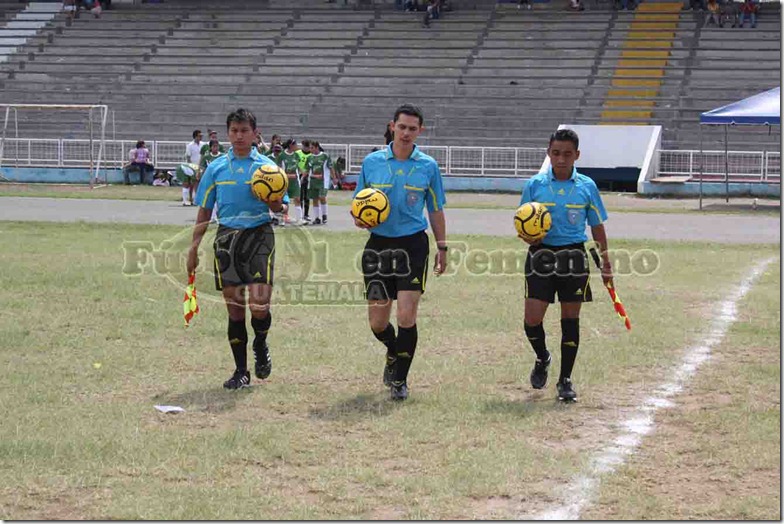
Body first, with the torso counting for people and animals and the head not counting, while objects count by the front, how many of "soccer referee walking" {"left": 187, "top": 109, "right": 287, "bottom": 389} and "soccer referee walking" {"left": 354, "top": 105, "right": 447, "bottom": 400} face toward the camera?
2

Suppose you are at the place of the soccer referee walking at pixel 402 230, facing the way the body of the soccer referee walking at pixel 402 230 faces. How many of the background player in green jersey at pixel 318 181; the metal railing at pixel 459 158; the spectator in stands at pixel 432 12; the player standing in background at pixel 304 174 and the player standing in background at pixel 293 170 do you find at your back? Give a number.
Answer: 5

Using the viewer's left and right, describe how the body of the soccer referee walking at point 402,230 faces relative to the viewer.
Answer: facing the viewer

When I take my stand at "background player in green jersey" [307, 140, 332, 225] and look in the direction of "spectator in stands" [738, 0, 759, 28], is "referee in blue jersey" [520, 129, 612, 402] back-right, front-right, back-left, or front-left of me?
back-right

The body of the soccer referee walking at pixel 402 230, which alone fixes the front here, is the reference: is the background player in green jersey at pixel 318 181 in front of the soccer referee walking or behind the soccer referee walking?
behind

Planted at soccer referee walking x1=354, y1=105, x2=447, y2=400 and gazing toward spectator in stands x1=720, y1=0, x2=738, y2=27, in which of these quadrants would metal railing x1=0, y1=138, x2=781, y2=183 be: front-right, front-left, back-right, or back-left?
front-left

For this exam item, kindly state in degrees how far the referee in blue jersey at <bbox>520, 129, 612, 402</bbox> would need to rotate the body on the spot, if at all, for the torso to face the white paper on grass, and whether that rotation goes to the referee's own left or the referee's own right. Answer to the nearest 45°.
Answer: approximately 90° to the referee's own right

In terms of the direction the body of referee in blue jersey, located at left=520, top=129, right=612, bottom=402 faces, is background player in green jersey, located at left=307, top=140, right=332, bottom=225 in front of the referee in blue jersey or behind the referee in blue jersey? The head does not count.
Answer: behind

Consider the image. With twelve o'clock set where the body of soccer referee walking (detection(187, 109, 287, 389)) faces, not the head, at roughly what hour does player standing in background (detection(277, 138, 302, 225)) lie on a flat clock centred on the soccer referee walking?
The player standing in background is roughly at 6 o'clock from the soccer referee walking.

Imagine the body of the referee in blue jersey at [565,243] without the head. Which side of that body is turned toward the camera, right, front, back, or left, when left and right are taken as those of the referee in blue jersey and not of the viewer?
front

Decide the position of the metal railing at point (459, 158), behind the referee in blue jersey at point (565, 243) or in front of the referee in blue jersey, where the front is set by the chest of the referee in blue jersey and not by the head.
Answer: behind

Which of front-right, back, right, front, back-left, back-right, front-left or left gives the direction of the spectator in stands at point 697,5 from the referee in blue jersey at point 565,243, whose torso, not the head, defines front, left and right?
back

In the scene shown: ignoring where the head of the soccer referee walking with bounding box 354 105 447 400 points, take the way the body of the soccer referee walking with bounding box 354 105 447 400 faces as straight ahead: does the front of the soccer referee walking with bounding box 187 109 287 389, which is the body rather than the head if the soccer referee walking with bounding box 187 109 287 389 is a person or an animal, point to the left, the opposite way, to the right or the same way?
the same way

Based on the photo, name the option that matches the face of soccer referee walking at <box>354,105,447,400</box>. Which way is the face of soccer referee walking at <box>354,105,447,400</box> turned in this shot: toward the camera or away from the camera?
toward the camera

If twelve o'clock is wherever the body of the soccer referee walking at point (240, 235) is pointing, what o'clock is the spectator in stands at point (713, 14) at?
The spectator in stands is roughly at 7 o'clock from the soccer referee walking.

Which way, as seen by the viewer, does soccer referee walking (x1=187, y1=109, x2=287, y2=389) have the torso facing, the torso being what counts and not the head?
toward the camera

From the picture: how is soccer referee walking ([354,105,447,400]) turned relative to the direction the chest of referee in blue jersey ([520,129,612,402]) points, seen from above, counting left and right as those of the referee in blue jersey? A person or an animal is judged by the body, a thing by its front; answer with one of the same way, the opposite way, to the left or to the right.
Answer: the same way

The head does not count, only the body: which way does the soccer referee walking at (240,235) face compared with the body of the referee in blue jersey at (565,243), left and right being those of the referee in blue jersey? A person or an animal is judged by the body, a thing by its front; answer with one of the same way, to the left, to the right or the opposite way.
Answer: the same way

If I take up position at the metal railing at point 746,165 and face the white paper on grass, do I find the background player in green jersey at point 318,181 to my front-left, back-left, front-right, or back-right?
front-right
